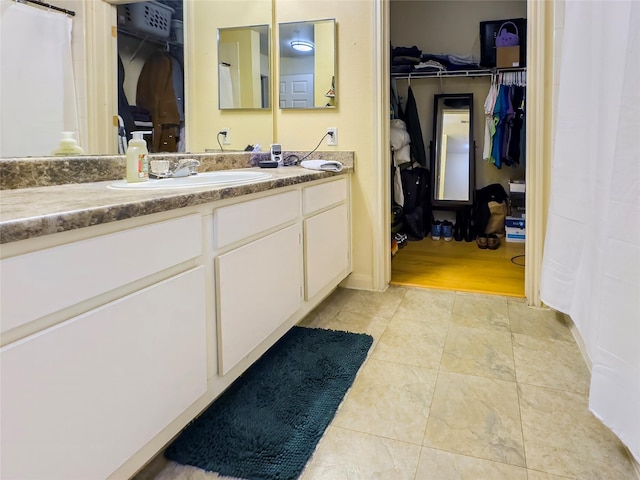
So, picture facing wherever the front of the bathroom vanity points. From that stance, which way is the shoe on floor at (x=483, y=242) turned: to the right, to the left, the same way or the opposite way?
to the right

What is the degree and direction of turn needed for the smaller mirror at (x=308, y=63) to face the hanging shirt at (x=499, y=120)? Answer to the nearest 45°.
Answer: approximately 135° to its left

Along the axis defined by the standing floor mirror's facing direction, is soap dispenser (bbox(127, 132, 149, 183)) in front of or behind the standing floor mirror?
in front

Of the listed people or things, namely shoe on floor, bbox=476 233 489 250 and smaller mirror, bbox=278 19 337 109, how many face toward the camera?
2

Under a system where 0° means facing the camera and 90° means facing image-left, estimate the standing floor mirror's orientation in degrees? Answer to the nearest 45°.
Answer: approximately 0°

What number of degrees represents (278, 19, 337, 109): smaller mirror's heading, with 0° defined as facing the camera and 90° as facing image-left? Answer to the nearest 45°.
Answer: approximately 0°

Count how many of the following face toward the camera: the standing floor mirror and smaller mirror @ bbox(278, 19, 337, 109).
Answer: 2

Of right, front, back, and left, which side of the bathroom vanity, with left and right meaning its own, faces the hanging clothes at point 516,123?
left
